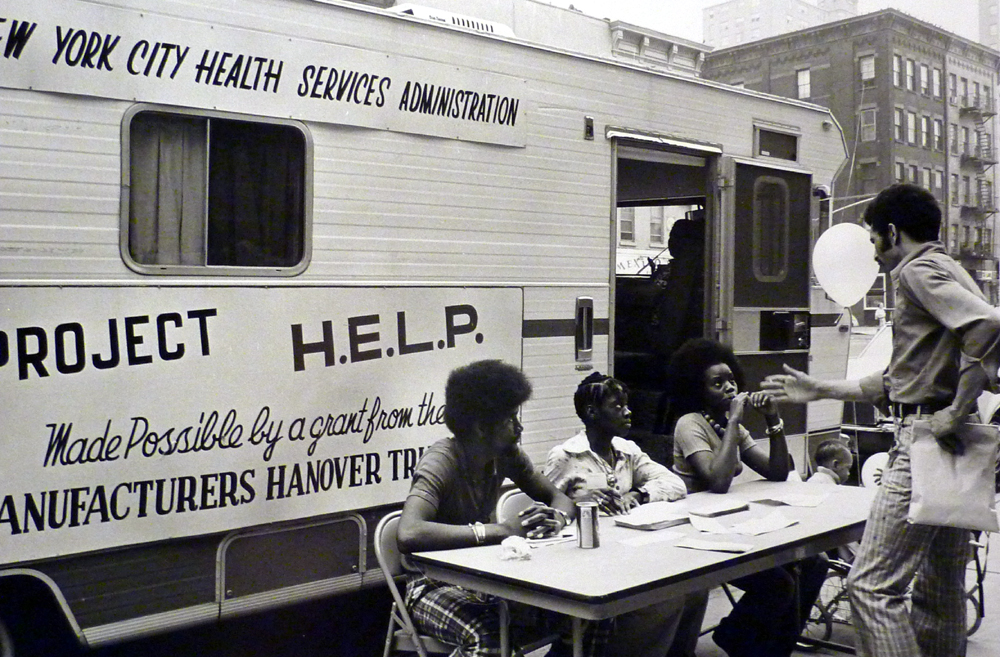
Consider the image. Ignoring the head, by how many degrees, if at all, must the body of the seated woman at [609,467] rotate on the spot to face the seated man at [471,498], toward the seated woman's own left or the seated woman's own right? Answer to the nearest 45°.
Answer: approximately 90° to the seated woman's own right

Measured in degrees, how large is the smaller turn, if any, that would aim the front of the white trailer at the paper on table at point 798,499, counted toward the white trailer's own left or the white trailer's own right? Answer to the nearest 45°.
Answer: approximately 45° to the white trailer's own right

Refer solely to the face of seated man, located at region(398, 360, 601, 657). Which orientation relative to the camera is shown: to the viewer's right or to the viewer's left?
to the viewer's right

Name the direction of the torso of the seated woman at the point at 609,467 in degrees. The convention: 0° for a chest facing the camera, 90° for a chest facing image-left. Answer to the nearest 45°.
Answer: approximately 315°

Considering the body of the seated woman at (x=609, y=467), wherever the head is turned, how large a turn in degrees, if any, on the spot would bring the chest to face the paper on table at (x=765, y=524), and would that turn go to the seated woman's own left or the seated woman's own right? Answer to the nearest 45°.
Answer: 0° — they already face it

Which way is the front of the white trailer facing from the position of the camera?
facing away from the viewer and to the right of the viewer

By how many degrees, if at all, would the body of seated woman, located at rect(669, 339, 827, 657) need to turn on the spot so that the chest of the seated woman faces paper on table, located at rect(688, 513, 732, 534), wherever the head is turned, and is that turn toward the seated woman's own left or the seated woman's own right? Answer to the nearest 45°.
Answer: approximately 45° to the seated woman's own right

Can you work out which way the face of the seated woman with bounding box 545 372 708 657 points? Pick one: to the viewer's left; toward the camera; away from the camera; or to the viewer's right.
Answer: to the viewer's right

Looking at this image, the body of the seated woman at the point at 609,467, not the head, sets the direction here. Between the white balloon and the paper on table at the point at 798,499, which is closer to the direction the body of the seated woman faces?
the paper on table

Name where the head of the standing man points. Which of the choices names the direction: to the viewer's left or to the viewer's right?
to the viewer's left

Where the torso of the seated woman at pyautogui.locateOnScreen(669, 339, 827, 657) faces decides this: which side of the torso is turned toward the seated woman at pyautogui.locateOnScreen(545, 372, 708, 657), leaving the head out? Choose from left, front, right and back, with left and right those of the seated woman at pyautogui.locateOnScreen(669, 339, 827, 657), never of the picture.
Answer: right
